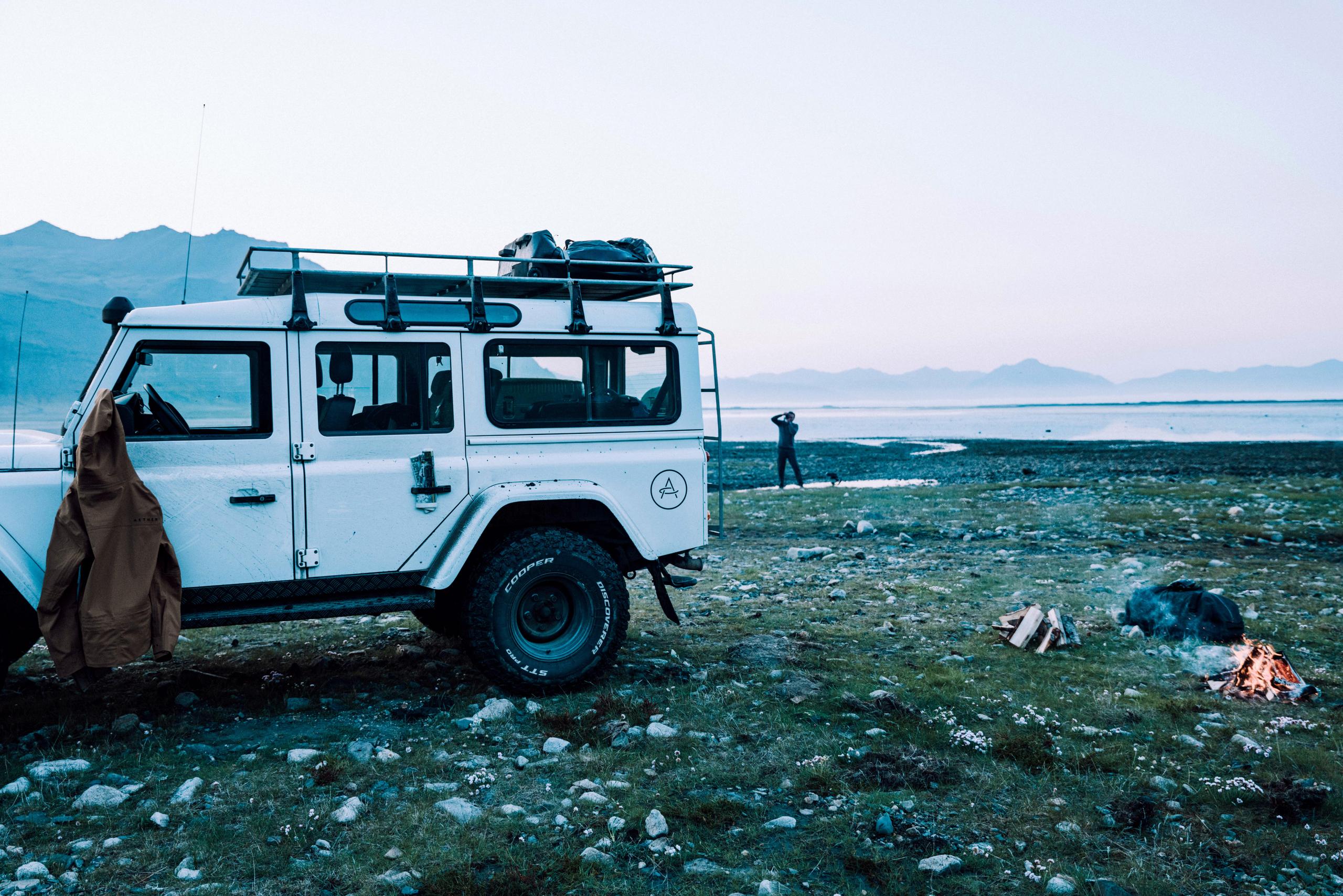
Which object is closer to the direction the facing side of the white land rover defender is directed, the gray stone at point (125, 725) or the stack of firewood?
the gray stone

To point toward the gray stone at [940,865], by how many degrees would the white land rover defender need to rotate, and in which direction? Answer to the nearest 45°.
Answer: approximately 135° to its left

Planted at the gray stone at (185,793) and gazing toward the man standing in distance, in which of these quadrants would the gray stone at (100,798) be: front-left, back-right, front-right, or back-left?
back-left

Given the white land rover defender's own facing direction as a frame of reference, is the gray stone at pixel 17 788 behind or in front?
in front

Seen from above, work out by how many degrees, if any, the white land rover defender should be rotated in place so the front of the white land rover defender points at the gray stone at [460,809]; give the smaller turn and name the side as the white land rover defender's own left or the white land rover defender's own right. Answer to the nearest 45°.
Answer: approximately 90° to the white land rover defender's own left

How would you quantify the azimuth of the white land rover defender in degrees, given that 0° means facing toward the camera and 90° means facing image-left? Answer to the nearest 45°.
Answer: approximately 90°

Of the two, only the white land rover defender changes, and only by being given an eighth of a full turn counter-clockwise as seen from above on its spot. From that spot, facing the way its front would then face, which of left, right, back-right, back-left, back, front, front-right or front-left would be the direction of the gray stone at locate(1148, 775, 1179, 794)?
left

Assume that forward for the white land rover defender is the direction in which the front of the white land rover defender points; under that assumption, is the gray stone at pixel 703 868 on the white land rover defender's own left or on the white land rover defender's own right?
on the white land rover defender's own left

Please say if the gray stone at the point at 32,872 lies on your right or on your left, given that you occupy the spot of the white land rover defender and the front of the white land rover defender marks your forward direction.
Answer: on your left

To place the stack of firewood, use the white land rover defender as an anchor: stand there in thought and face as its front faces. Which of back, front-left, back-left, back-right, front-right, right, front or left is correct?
back

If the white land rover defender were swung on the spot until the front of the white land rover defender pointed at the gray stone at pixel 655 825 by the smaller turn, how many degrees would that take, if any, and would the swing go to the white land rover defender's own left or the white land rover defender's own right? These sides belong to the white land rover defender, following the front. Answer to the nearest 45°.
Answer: approximately 90° to the white land rover defender's own left
